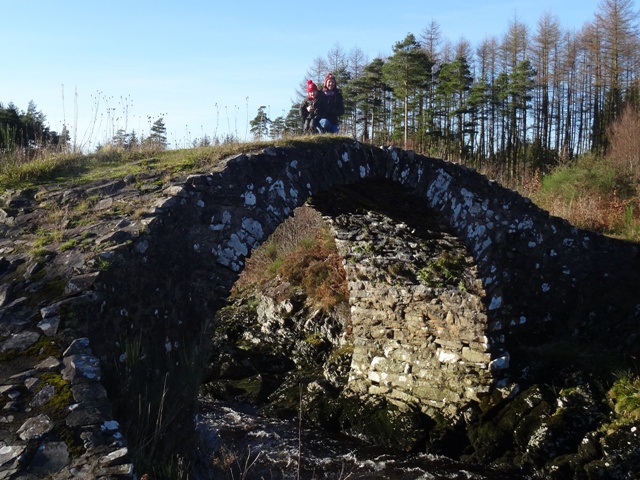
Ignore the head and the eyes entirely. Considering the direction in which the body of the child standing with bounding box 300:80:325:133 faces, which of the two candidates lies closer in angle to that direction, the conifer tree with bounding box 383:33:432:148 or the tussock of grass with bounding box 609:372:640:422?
the tussock of grass

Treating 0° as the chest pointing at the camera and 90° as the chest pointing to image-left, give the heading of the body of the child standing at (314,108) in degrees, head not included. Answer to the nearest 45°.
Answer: approximately 0°

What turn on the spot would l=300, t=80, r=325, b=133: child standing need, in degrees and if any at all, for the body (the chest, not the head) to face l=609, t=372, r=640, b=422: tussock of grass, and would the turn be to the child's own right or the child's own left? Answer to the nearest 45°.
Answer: approximately 45° to the child's own left

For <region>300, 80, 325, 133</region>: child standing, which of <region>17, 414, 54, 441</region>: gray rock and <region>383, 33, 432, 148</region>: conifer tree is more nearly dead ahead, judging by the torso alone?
the gray rock

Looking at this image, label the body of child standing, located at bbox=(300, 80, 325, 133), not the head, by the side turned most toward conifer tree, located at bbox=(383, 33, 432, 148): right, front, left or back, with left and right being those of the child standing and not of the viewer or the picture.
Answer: back

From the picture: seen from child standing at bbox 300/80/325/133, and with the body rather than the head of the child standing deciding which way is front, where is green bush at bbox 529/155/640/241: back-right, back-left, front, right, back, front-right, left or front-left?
back-left

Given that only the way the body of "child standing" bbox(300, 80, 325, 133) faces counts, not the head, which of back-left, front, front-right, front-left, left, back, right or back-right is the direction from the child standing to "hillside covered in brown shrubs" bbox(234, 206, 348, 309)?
back
